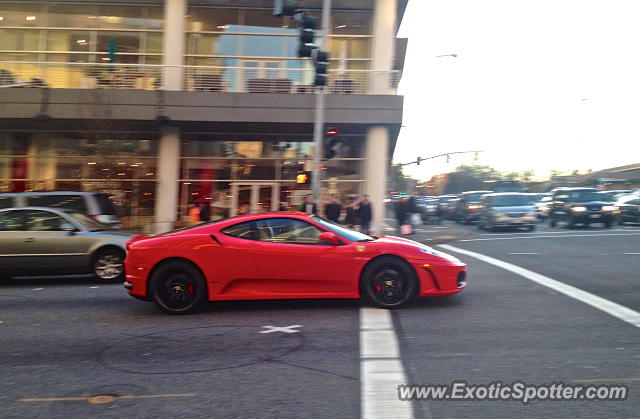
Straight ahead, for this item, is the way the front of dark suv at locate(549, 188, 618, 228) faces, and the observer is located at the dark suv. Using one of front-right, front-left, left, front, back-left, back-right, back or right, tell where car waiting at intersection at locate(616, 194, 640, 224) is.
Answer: left

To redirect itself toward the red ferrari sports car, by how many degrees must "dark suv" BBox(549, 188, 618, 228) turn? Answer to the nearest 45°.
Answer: approximately 45° to its right

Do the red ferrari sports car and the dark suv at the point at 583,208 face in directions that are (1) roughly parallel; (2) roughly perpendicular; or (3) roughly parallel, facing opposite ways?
roughly perpendicular

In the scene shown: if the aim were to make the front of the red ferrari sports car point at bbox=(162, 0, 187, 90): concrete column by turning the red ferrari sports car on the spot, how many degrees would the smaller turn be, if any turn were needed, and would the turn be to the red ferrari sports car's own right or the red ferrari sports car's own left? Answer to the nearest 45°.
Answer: approximately 90° to the red ferrari sports car's own left

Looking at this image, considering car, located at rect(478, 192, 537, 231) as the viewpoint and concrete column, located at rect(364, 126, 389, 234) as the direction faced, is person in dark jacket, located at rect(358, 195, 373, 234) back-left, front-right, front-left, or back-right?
front-left

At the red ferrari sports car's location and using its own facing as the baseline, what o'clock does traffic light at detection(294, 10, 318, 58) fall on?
The traffic light is roughly at 9 o'clock from the red ferrari sports car.

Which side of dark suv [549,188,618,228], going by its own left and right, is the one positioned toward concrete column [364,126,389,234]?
right

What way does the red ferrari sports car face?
to the viewer's right

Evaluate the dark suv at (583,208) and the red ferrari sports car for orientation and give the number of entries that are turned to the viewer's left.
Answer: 0

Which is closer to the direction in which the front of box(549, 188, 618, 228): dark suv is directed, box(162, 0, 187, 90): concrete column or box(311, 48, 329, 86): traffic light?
the traffic light

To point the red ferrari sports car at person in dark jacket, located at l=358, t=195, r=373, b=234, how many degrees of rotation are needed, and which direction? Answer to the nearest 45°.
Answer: approximately 90° to its left

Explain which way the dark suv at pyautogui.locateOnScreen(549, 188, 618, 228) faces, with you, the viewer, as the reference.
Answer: facing the viewer and to the right of the viewer
